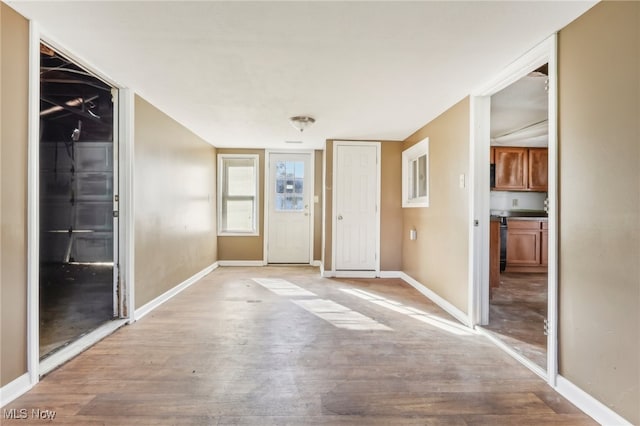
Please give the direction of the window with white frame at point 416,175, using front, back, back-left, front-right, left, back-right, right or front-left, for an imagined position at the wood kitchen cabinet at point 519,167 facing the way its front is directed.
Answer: front-right

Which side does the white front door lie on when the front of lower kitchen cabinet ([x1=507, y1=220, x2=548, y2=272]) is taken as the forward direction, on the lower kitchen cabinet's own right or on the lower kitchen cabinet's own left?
on the lower kitchen cabinet's own right

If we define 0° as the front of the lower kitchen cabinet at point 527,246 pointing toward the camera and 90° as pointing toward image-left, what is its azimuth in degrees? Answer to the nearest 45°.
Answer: approximately 0°

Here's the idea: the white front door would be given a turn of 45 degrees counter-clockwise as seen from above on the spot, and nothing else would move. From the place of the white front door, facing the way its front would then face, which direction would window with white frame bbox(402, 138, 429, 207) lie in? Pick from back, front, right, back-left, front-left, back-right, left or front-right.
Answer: front

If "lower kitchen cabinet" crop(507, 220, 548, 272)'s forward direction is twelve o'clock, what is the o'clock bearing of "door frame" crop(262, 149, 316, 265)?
The door frame is roughly at 2 o'clock from the lower kitchen cabinet.

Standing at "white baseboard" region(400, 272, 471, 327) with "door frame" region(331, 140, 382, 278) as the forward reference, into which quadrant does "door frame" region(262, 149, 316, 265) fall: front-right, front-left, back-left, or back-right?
front-left

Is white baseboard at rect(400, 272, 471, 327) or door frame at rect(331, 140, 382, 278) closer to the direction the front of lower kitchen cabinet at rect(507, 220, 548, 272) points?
the white baseboard

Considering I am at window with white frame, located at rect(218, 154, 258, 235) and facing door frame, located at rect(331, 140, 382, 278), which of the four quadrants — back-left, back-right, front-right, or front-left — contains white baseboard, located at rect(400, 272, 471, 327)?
front-right

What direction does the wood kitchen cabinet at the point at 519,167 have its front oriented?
toward the camera

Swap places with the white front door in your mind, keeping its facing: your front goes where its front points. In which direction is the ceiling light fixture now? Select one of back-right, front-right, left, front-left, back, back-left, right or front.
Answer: front

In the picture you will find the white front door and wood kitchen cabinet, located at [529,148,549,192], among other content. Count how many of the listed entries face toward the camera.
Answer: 2

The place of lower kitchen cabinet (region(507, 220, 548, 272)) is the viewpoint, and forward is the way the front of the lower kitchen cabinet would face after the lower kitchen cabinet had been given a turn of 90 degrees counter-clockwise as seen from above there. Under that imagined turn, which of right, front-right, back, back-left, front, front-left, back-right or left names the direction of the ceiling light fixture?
back-right

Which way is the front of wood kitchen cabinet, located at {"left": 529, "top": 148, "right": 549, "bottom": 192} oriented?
toward the camera

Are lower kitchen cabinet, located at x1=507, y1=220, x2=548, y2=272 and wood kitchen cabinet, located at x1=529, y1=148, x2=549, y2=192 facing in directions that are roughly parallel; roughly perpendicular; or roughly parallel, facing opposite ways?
roughly parallel

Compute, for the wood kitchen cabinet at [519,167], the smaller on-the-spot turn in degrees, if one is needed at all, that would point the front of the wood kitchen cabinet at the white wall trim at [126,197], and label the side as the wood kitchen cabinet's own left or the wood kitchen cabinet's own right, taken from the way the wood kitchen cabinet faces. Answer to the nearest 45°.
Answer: approximately 45° to the wood kitchen cabinet's own right

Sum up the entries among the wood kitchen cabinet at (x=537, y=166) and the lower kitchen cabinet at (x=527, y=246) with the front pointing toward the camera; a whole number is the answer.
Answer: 2

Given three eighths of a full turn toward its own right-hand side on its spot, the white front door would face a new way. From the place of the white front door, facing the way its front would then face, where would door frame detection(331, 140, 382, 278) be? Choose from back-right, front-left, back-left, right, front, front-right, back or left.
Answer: back

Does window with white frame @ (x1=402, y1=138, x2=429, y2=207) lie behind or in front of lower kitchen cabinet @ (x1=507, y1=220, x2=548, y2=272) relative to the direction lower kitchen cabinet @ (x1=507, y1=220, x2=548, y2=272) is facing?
in front

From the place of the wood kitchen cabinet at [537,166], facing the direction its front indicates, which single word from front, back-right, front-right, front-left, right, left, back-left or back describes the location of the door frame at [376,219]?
front-right

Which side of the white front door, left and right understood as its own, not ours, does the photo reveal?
front
